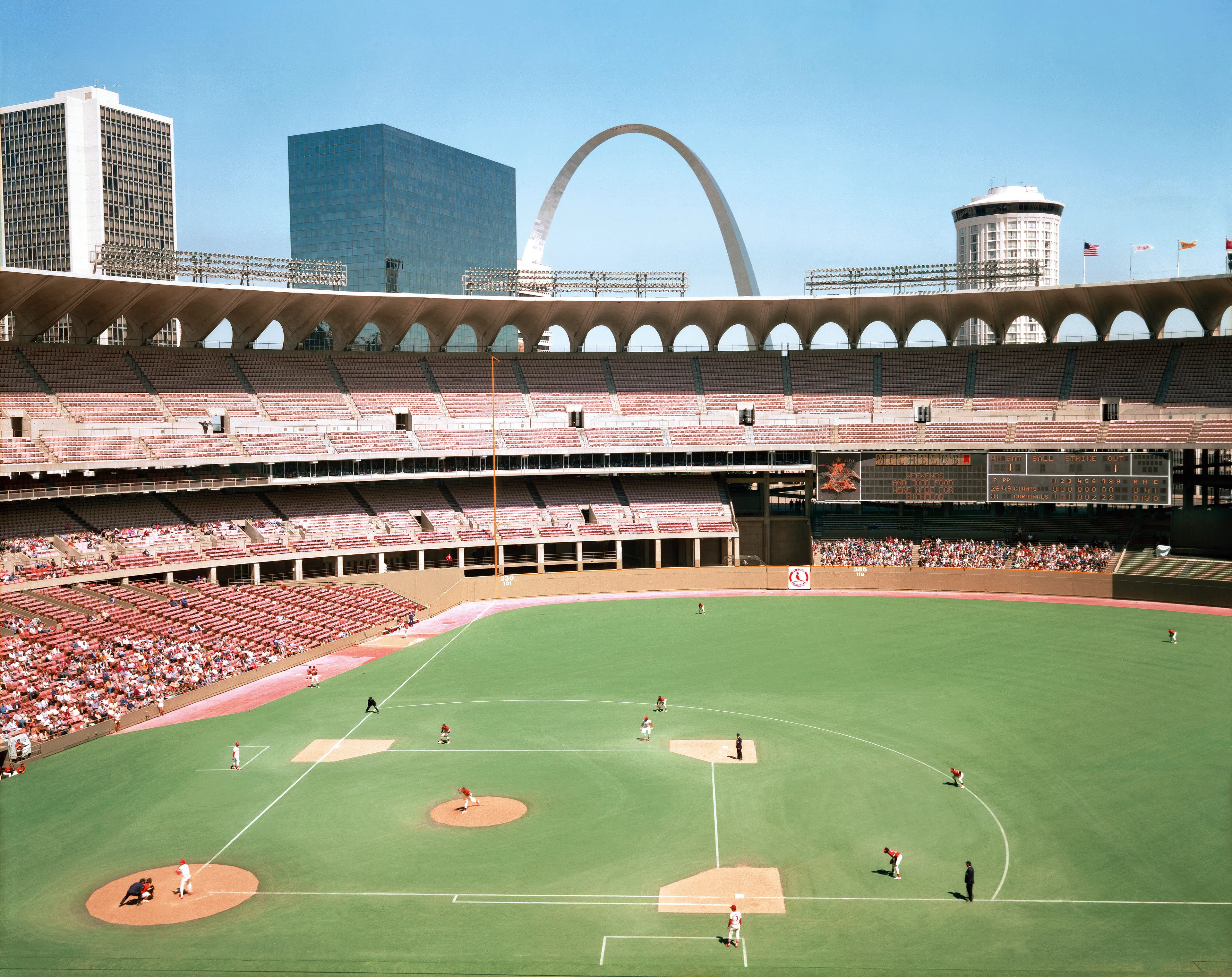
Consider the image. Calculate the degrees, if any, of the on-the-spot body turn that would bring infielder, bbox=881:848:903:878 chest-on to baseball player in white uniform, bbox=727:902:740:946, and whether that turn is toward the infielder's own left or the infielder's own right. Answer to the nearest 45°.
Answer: approximately 45° to the infielder's own left

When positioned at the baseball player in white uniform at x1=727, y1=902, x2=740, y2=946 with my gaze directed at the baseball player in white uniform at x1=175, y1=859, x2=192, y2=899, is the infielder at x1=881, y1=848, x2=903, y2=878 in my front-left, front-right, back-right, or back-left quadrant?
back-right

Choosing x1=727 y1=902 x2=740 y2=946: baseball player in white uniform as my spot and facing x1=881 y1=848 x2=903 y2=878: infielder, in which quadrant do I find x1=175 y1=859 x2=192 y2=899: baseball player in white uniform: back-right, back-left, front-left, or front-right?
back-left

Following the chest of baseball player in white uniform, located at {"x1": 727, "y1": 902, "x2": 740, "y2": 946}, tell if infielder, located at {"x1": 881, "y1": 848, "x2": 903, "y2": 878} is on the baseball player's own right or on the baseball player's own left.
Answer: on the baseball player's own right

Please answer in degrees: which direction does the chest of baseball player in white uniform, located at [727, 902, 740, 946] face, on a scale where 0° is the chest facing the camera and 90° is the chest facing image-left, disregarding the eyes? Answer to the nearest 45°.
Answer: approximately 135°

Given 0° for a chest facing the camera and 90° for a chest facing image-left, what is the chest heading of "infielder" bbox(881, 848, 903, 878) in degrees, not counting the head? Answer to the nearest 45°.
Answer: approximately 90°
